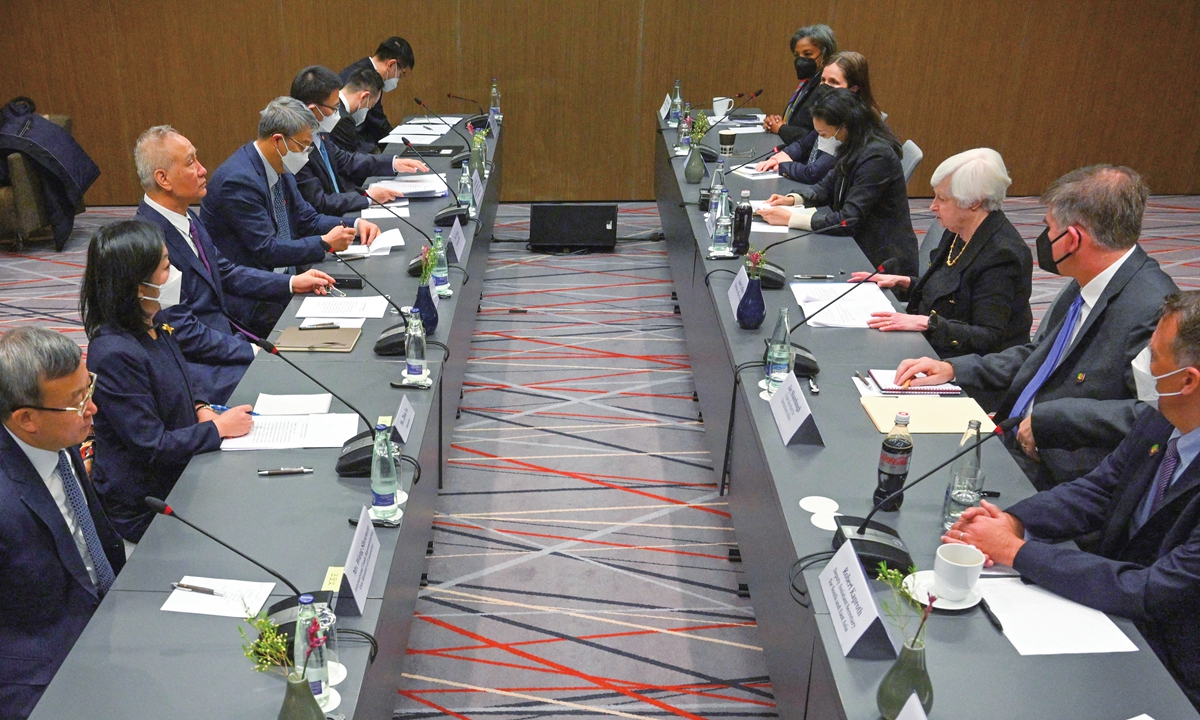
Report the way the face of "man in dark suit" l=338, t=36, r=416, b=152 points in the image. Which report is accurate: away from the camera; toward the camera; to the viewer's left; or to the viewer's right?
to the viewer's right

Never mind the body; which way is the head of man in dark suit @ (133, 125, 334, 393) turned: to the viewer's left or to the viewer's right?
to the viewer's right

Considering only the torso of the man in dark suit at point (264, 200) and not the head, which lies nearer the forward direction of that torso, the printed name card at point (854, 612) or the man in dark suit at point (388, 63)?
the printed name card

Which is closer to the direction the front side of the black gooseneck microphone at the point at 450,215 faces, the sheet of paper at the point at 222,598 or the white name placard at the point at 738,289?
the sheet of paper

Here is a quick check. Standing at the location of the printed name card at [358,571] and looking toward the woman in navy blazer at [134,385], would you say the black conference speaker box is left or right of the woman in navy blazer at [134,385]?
right

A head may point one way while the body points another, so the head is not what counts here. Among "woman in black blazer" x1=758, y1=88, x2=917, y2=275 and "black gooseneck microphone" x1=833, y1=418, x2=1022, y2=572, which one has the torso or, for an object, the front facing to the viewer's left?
the woman in black blazer

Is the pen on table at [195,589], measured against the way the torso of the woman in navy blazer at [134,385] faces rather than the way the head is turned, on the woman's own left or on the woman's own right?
on the woman's own right

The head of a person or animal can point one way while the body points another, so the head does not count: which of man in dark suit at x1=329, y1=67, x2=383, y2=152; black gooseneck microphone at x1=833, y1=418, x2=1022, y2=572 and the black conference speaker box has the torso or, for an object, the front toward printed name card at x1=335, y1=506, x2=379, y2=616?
the black conference speaker box

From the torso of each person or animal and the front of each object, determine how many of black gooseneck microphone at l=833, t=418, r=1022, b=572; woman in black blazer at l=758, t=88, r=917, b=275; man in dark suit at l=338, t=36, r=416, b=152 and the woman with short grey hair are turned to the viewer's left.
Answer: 2

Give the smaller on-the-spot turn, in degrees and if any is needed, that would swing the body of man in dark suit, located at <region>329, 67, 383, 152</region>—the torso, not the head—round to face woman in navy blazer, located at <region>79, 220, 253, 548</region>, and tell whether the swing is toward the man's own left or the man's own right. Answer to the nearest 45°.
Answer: approximately 90° to the man's own right

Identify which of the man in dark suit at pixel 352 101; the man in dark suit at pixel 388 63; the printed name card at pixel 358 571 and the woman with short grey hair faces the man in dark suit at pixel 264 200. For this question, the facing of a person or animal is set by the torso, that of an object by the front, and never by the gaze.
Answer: the woman with short grey hair

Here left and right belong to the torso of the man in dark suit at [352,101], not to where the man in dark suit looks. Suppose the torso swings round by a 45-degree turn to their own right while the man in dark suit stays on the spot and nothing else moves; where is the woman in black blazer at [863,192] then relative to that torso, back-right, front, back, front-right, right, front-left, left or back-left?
front

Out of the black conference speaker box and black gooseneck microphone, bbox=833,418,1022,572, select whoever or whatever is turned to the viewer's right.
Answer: the black gooseneck microphone

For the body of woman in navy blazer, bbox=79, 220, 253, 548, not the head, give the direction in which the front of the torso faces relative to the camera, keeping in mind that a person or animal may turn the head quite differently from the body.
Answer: to the viewer's right

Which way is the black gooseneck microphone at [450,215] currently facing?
to the viewer's left

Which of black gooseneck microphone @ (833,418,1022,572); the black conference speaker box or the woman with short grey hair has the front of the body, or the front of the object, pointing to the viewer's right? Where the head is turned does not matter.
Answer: the black gooseneck microphone

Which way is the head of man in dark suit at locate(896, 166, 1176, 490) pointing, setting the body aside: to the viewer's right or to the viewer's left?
to the viewer's left

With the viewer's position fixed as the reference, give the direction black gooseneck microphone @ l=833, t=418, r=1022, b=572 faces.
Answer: facing to the right of the viewer
